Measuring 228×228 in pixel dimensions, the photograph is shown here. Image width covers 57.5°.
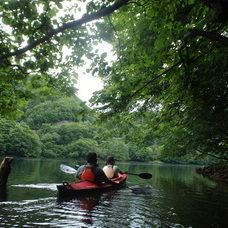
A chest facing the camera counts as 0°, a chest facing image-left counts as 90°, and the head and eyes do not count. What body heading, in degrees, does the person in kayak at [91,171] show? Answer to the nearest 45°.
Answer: approximately 225°
